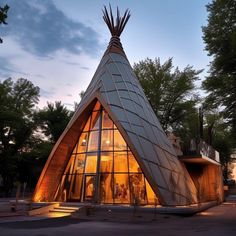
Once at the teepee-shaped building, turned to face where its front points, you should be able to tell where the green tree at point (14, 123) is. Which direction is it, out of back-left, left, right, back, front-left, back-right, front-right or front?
right

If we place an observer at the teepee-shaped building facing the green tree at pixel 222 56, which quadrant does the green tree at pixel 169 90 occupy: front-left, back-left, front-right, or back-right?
front-left

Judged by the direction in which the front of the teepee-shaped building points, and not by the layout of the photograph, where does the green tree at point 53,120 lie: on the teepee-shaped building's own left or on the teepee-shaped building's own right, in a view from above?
on the teepee-shaped building's own right

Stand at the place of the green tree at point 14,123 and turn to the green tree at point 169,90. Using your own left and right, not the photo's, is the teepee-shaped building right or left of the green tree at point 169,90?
right

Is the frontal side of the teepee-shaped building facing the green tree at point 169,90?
no

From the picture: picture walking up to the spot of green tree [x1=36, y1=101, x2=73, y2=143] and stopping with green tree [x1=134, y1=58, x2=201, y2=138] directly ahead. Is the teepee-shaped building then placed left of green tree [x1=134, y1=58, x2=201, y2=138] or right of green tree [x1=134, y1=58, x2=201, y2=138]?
right

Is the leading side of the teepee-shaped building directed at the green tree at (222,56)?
no

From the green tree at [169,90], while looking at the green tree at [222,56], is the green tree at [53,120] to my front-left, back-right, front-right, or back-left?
back-right

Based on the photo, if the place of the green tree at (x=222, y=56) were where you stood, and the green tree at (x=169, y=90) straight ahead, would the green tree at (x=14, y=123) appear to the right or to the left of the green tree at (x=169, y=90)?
left
